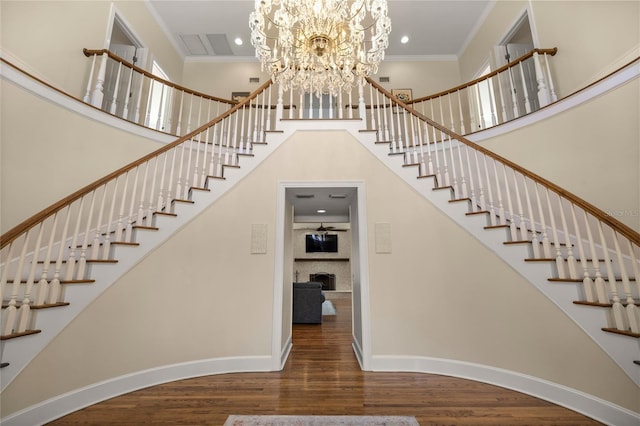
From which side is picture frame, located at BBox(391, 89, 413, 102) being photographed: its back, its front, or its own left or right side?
front

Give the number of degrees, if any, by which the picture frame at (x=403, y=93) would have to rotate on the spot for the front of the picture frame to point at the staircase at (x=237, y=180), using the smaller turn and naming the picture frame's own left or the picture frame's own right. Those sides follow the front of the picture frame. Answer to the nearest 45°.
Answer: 0° — it already faces it

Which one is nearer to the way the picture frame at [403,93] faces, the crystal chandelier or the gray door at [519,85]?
the crystal chandelier

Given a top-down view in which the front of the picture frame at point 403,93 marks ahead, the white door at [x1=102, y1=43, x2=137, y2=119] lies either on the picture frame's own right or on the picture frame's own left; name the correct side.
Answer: on the picture frame's own right

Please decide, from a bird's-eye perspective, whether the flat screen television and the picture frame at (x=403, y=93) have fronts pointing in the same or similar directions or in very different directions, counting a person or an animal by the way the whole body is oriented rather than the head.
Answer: same or similar directions

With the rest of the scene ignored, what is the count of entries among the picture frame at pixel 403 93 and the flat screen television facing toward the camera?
2

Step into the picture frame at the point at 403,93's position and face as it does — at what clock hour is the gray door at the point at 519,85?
The gray door is roughly at 10 o'clock from the picture frame.

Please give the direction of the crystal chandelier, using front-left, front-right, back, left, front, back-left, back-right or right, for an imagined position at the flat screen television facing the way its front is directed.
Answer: front

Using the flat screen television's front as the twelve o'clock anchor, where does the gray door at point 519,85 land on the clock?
The gray door is roughly at 11 o'clock from the flat screen television.

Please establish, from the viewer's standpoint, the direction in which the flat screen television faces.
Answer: facing the viewer

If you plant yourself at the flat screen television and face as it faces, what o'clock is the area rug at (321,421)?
The area rug is roughly at 12 o'clock from the flat screen television.

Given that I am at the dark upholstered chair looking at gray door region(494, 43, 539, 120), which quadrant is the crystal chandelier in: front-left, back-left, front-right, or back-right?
front-right

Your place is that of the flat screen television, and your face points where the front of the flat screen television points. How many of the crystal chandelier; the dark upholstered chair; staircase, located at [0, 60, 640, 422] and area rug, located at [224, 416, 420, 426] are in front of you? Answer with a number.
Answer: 4

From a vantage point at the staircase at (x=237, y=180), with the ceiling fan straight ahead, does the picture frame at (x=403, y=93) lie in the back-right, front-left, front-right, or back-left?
front-right

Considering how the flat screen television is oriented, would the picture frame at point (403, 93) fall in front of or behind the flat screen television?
in front
